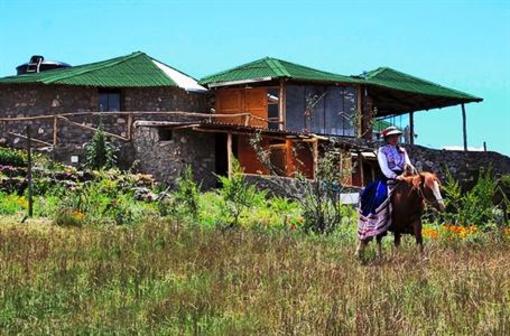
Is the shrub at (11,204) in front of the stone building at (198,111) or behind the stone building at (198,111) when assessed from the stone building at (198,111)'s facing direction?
in front

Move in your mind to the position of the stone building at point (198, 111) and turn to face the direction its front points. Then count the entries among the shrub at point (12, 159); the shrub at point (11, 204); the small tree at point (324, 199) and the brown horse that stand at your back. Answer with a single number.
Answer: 0

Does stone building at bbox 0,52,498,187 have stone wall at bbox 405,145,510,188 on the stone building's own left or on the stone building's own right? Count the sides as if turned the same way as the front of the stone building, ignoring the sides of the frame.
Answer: on the stone building's own left

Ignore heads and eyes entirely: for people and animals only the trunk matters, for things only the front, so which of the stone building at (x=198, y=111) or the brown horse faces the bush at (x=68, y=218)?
the stone building

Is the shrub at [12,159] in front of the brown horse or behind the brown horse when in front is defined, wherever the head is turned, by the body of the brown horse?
behind

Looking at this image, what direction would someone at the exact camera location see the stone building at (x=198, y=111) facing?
facing the viewer

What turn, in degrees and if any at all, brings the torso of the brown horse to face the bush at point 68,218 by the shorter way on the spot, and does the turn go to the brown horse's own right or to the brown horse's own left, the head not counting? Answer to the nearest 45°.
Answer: approximately 135° to the brown horse's own right

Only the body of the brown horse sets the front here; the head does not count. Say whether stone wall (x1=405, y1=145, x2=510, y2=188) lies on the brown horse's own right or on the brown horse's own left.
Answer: on the brown horse's own left

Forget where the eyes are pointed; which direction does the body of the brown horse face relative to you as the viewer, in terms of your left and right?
facing the viewer and to the right of the viewer

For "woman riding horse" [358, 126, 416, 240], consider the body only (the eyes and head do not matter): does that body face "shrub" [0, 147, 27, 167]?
no

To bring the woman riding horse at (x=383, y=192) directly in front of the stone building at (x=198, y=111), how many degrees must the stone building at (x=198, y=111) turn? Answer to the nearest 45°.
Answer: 0° — it already faces them

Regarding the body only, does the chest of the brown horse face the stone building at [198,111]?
no

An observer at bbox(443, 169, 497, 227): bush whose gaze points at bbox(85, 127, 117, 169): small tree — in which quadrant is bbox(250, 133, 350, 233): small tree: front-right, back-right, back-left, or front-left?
front-left

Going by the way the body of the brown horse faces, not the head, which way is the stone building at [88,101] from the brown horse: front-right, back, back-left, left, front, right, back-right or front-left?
back

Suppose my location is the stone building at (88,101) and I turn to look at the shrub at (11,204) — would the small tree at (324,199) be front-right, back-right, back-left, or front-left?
front-left
